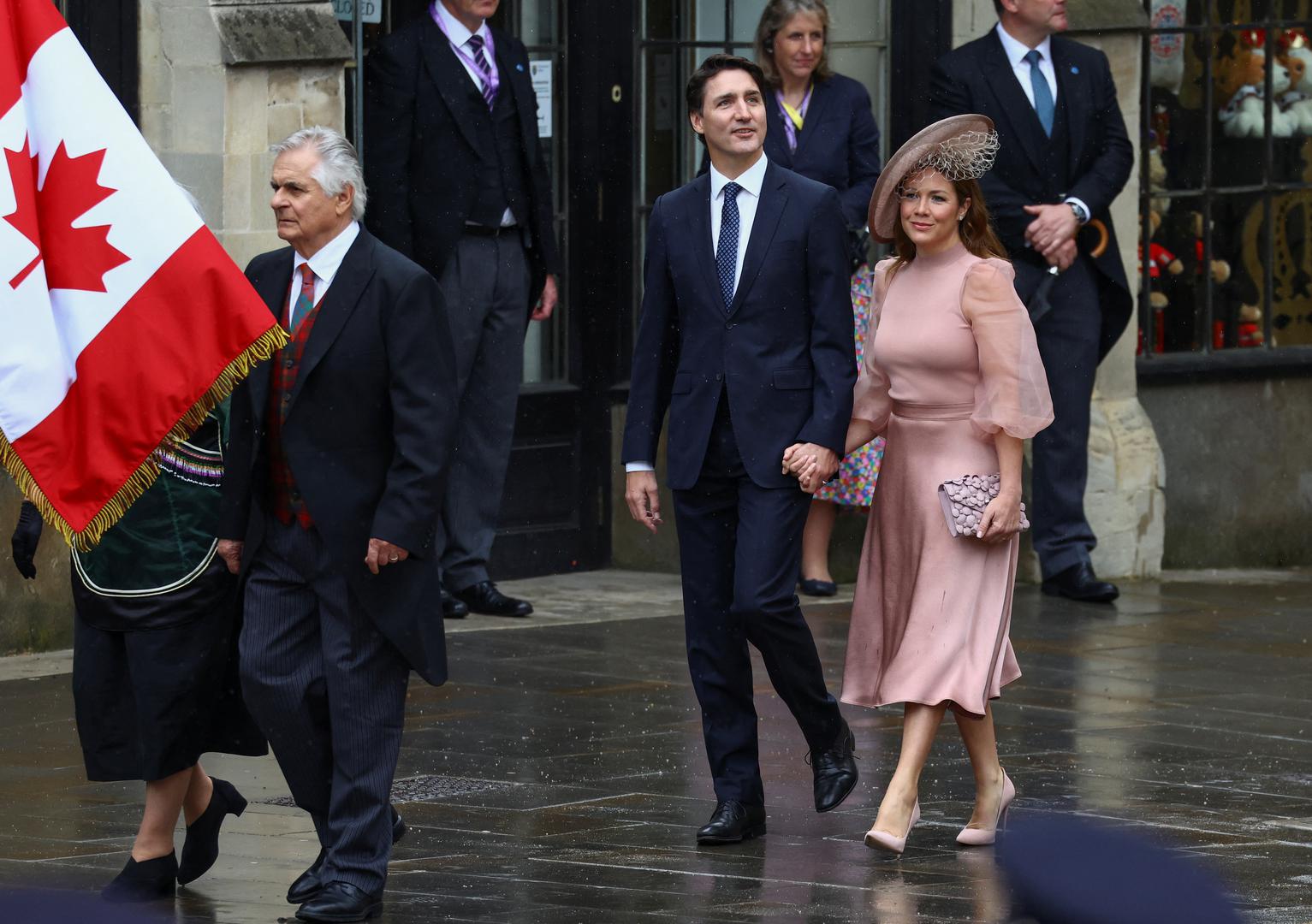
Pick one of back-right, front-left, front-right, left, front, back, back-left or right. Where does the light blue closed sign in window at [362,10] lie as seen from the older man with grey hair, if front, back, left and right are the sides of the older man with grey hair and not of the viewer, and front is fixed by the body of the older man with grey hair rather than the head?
back-right

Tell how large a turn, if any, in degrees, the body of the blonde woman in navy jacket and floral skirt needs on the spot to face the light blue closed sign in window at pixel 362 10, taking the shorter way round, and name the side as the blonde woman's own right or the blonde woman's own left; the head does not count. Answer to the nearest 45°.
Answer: approximately 90° to the blonde woman's own right

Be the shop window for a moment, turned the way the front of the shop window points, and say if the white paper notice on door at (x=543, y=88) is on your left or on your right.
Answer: on your right

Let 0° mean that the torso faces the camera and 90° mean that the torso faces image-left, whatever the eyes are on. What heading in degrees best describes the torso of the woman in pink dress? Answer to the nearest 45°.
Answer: approximately 45°

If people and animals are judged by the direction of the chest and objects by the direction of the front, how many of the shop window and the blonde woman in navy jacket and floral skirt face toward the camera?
2

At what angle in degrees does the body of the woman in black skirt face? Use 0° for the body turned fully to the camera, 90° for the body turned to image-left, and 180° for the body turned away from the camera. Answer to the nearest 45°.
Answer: approximately 45°

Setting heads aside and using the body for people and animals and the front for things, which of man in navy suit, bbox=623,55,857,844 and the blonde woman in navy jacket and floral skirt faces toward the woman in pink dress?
the blonde woman in navy jacket and floral skirt

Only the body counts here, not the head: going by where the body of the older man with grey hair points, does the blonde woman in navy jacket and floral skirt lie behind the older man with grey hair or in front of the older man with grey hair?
behind

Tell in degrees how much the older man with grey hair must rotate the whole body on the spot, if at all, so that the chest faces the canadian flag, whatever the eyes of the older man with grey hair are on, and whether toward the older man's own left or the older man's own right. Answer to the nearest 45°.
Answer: approximately 45° to the older man's own right

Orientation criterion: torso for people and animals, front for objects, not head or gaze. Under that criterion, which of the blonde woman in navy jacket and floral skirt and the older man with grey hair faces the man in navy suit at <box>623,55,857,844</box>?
the blonde woman in navy jacket and floral skirt

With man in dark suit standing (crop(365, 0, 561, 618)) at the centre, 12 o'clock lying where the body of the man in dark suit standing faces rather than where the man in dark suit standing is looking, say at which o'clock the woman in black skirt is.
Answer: The woman in black skirt is roughly at 2 o'clock from the man in dark suit standing.

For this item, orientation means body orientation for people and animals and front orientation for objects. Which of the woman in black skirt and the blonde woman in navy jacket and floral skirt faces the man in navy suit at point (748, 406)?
the blonde woman in navy jacket and floral skirt

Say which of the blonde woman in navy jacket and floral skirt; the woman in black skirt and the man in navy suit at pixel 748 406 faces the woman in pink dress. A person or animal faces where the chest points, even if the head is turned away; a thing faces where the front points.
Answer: the blonde woman in navy jacket and floral skirt
